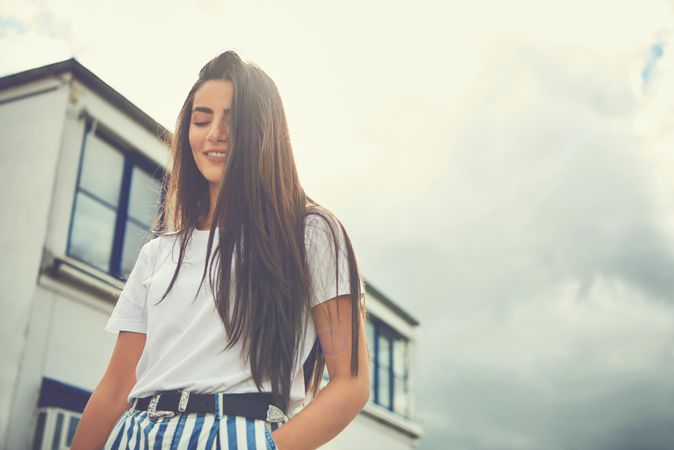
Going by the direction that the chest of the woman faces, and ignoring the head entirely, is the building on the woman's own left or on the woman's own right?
on the woman's own right

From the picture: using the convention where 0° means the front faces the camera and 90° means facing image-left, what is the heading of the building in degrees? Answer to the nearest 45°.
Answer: approximately 315°

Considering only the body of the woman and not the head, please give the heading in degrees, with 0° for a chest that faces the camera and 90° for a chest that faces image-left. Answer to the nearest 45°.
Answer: approximately 45°

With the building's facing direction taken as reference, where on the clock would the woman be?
The woman is roughly at 1 o'clock from the building.
